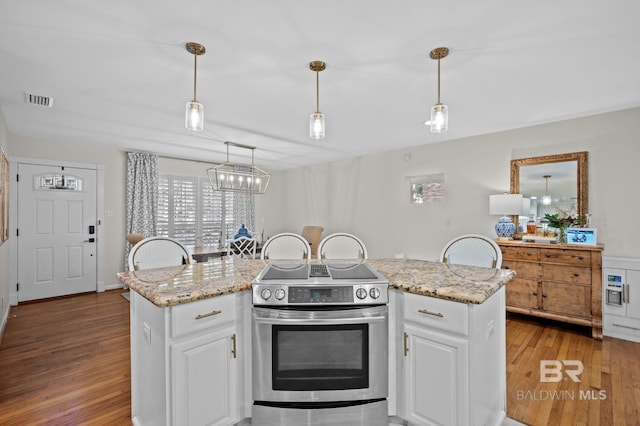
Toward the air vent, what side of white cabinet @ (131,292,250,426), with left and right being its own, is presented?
back

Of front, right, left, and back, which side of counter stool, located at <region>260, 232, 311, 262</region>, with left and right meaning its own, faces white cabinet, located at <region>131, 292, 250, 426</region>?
front

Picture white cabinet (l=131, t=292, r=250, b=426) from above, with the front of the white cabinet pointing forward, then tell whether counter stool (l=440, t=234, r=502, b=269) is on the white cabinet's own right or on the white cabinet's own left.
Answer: on the white cabinet's own left

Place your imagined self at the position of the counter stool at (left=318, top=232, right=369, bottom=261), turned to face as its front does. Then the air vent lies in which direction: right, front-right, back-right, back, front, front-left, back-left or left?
right

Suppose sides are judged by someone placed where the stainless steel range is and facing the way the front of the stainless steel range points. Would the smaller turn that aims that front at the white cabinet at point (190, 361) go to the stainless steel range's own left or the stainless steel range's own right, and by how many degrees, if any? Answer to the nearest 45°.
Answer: approximately 90° to the stainless steel range's own right

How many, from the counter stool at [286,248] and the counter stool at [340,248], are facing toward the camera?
2

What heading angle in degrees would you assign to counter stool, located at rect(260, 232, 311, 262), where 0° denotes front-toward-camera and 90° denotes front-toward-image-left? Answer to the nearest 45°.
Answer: approximately 0°

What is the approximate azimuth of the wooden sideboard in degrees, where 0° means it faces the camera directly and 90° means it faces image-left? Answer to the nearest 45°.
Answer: approximately 45°

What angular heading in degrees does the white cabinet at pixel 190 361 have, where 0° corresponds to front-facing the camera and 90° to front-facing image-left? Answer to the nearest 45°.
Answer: approximately 315°
